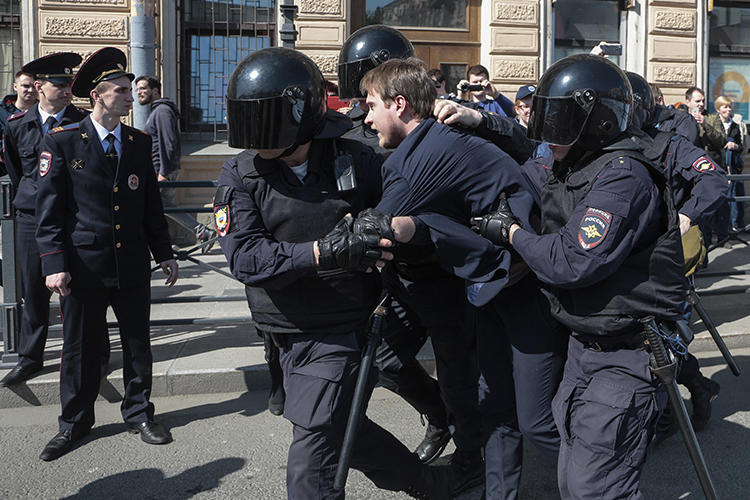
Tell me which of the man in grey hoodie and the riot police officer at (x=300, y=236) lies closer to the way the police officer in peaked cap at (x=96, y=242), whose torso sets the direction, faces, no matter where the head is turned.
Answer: the riot police officer

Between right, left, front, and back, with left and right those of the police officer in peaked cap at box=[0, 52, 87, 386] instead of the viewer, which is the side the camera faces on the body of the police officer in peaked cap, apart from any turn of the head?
front

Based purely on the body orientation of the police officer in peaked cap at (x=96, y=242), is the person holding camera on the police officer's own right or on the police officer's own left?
on the police officer's own left

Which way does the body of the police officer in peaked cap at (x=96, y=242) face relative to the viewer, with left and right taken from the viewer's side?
facing the viewer and to the right of the viewer

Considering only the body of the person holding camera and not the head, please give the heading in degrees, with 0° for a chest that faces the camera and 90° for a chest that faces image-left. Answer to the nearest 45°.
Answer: approximately 45°

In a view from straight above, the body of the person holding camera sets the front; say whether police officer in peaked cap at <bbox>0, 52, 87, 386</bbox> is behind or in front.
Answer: in front

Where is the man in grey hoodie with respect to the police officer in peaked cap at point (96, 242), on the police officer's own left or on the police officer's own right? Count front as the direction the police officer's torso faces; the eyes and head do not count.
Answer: on the police officer's own left

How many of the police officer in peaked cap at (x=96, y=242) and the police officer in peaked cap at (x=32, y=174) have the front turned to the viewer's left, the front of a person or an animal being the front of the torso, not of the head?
0
